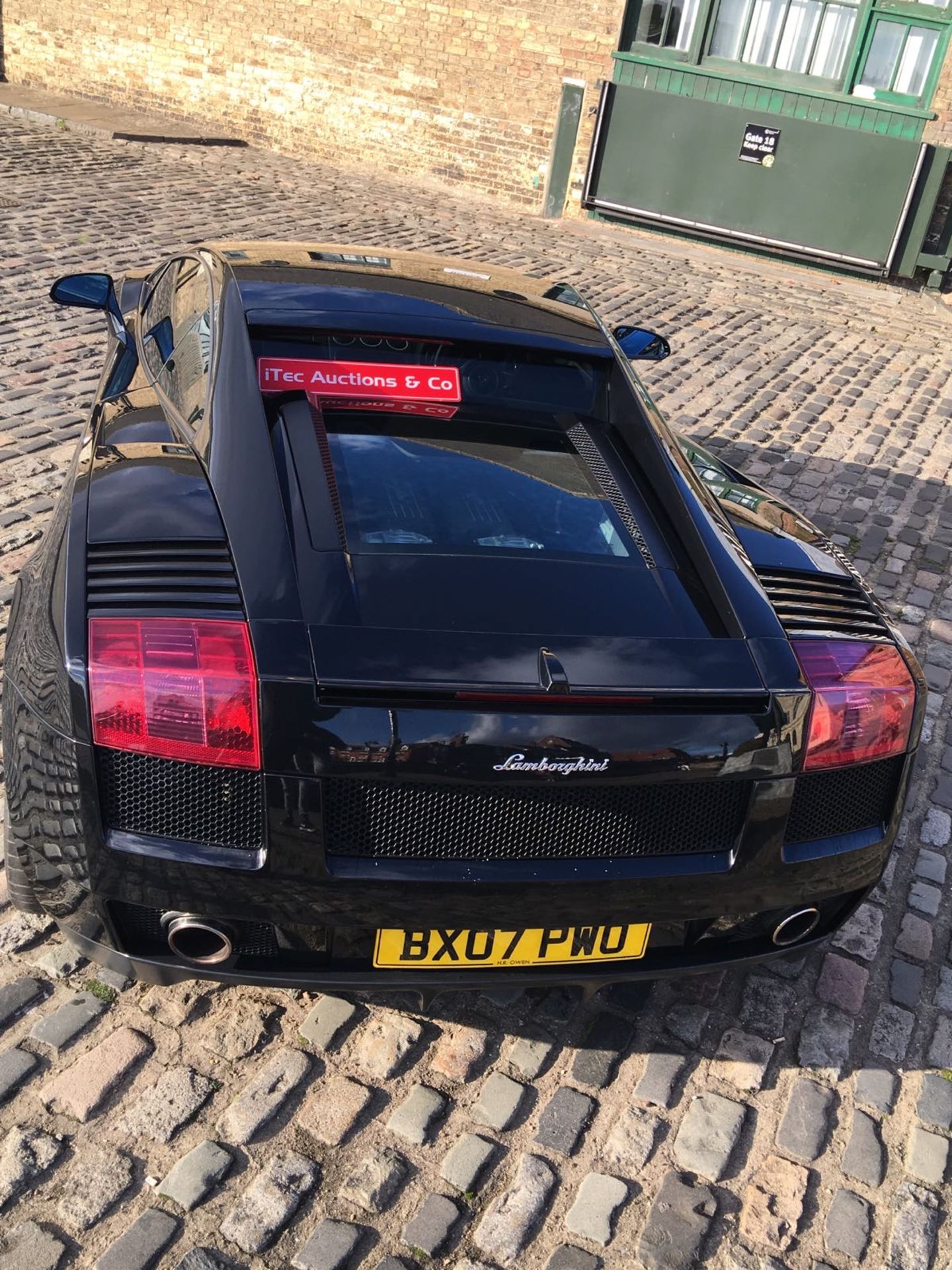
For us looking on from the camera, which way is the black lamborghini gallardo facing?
facing away from the viewer

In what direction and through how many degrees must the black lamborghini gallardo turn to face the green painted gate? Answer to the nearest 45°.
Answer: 0° — it already faces it
